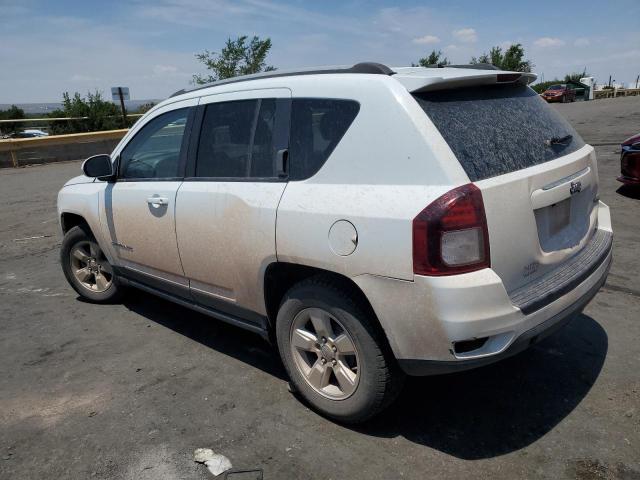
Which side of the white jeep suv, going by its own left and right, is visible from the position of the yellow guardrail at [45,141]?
front

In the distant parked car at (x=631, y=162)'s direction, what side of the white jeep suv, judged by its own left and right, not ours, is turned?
right

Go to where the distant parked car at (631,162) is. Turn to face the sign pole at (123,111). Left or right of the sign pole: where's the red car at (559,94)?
right

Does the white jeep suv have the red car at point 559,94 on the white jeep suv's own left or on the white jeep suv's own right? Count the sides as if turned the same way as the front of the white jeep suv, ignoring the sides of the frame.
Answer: on the white jeep suv's own right

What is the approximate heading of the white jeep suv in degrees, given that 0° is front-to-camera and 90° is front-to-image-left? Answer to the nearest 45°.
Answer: approximately 135°

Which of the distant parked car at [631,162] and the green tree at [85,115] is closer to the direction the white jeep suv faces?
the green tree
